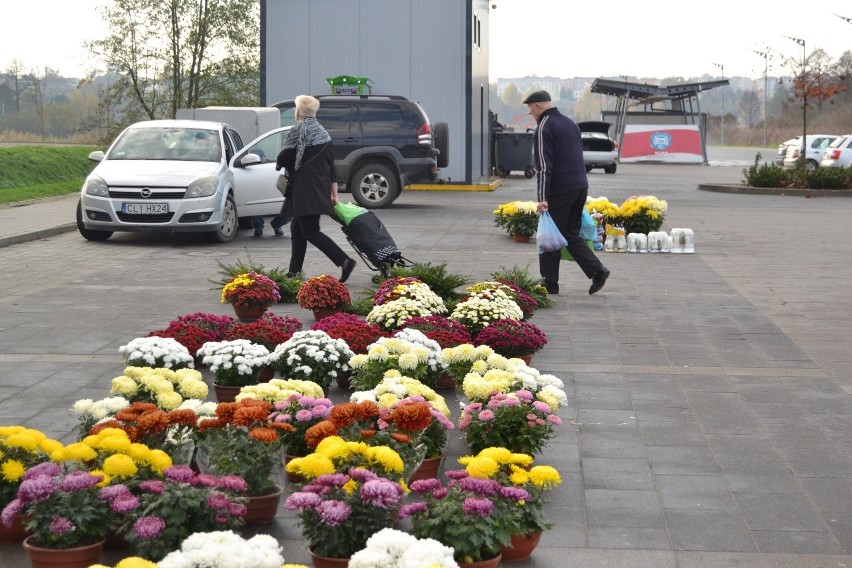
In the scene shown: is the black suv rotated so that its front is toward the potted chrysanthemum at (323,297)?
no

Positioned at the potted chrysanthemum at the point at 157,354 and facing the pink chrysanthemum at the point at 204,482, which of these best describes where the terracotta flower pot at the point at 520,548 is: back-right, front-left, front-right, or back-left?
front-left

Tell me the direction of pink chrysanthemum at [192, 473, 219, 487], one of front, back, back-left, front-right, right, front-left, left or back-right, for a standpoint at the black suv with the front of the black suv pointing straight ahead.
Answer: left

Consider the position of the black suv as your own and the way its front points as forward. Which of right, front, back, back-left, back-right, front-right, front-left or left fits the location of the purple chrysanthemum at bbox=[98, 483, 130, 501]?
left

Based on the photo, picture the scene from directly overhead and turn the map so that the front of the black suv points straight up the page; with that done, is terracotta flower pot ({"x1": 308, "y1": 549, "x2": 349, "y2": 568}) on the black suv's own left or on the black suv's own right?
on the black suv's own left

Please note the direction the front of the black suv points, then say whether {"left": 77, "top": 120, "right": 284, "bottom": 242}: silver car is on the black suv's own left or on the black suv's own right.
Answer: on the black suv's own left

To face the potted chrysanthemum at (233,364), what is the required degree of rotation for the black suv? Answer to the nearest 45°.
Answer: approximately 90° to its left

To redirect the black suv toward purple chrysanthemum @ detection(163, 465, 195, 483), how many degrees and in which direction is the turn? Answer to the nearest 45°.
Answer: approximately 90° to its left

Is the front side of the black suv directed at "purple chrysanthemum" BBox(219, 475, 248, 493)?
no

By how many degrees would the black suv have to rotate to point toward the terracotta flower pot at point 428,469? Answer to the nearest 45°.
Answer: approximately 90° to its left

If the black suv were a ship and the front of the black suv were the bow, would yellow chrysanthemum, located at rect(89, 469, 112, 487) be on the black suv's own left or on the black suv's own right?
on the black suv's own left

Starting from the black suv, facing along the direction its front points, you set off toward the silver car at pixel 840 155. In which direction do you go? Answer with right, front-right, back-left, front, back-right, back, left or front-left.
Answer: back-right

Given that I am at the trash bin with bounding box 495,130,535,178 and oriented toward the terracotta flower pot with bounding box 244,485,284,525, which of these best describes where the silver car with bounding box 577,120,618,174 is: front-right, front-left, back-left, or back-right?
back-left

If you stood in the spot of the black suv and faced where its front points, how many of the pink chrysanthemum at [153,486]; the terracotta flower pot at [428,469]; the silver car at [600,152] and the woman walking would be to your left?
3

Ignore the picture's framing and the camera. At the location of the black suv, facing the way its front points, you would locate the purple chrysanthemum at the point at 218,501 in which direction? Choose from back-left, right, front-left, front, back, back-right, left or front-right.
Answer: left

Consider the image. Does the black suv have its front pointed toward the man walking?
no

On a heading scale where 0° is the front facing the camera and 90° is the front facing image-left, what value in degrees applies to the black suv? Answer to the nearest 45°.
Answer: approximately 90°
